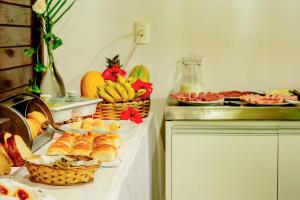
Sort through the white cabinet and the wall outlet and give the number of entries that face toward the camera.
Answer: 2

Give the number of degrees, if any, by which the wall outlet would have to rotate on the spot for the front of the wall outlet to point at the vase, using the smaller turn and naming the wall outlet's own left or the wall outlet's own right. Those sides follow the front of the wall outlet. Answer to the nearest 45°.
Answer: approximately 45° to the wall outlet's own right

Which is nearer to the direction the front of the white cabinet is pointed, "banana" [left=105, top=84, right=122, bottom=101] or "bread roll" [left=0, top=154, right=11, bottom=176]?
the bread roll

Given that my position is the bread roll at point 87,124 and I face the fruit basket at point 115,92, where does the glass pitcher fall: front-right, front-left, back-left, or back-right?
front-right

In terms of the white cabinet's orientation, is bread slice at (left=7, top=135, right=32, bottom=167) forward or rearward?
forward

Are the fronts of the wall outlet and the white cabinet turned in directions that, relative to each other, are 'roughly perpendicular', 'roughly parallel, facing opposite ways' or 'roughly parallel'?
roughly parallel

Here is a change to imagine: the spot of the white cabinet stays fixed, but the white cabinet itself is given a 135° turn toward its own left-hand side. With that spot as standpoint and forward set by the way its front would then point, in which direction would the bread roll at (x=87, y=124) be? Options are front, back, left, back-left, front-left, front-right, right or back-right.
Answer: back

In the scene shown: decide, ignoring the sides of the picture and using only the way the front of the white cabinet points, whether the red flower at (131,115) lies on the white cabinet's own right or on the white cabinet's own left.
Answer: on the white cabinet's own right

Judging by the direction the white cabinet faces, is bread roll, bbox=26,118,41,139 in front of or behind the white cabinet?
in front

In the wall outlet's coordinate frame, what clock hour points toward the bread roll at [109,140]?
The bread roll is roughly at 12 o'clock from the wall outlet.

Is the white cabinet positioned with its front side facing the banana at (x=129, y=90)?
no

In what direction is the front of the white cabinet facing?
toward the camera
